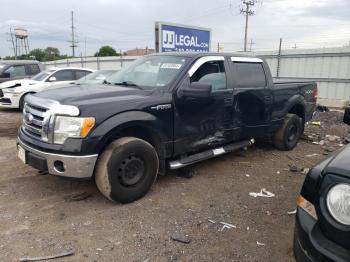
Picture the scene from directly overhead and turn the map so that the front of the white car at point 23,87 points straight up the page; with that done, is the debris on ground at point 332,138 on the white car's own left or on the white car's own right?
on the white car's own left

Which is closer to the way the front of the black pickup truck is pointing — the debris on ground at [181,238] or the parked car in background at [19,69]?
the debris on ground

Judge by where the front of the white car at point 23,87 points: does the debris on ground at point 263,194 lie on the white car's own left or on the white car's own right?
on the white car's own left

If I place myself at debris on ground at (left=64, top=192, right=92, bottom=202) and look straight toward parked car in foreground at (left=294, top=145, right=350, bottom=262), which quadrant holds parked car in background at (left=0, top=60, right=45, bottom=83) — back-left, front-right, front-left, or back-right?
back-left

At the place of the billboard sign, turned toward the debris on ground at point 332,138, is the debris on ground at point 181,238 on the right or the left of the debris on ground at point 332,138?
right

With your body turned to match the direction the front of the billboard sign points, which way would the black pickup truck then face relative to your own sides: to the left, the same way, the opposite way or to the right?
to the right

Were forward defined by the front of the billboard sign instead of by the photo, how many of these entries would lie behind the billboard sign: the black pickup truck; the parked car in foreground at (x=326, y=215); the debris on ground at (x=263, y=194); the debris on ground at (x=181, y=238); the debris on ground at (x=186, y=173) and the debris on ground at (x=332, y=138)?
0

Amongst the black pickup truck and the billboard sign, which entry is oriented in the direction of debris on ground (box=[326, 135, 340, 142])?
the billboard sign

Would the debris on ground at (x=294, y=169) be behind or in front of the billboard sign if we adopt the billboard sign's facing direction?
in front

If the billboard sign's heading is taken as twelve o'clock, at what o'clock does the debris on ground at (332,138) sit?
The debris on ground is roughly at 12 o'clock from the billboard sign.

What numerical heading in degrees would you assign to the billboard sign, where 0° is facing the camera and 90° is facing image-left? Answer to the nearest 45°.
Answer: approximately 315°

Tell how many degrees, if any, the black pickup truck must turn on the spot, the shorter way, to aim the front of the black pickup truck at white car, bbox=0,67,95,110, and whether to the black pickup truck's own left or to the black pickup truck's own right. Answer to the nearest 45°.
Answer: approximately 90° to the black pickup truck's own right

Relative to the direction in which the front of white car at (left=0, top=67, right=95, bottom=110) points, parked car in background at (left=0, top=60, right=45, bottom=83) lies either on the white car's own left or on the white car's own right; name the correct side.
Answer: on the white car's own right

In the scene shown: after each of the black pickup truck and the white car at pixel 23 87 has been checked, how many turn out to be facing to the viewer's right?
0

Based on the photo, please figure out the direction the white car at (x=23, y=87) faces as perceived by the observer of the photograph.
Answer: facing the viewer and to the left of the viewer
